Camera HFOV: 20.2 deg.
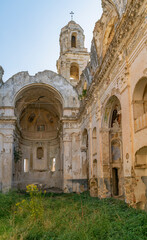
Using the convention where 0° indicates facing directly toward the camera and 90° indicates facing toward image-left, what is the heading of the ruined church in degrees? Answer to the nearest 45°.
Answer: approximately 0°
